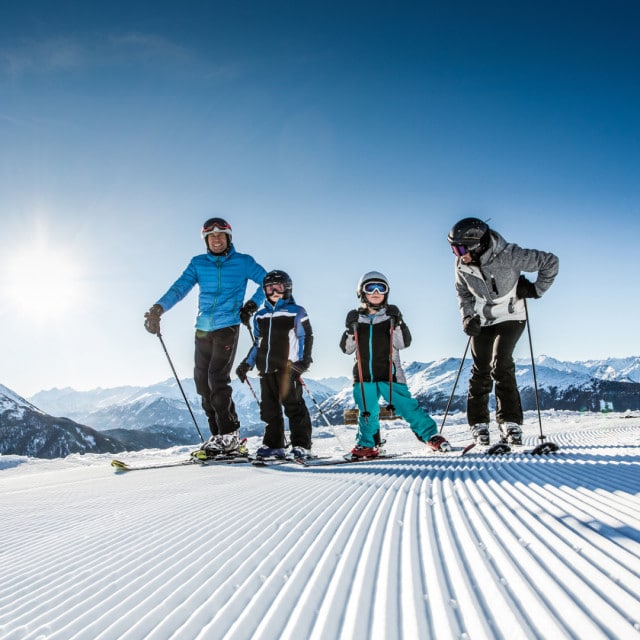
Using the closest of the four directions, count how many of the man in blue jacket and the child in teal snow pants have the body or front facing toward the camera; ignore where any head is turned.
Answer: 2

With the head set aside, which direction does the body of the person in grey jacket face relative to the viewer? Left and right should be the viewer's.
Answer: facing the viewer and to the left of the viewer

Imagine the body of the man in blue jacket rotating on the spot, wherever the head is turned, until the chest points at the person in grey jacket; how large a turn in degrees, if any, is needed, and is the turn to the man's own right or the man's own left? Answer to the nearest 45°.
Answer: approximately 45° to the man's own left

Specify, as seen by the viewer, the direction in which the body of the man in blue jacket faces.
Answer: toward the camera

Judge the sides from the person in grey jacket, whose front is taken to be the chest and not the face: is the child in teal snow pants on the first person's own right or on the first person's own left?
on the first person's own right

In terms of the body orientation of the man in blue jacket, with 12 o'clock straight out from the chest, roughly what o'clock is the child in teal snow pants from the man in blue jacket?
The child in teal snow pants is roughly at 10 o'clock from the man in blue jacket.

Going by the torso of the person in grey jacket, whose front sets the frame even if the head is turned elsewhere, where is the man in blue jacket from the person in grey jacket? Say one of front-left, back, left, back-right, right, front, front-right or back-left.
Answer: front-right

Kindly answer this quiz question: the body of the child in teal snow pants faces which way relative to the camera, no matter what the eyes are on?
toward the camera
